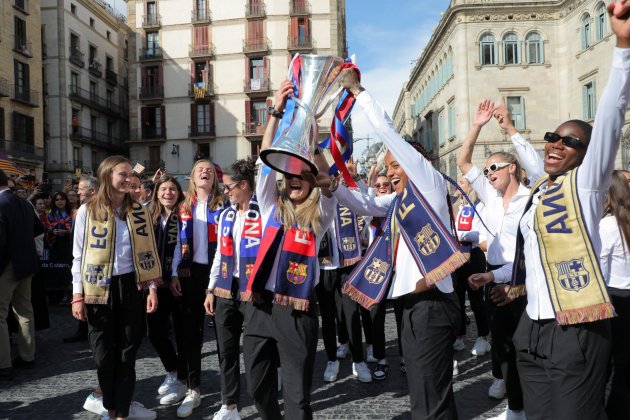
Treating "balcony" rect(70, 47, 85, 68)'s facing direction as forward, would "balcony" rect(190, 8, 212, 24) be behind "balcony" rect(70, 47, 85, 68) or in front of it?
in front

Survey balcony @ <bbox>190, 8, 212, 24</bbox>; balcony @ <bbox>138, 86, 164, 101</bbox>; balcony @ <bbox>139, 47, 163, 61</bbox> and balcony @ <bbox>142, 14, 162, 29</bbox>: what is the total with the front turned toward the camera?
4

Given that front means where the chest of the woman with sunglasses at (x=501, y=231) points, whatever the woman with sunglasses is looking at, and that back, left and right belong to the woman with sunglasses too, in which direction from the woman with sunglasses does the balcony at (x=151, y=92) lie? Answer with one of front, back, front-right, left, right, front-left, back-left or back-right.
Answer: right

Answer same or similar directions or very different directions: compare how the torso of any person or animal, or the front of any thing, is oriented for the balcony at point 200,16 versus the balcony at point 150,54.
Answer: same or similar directions

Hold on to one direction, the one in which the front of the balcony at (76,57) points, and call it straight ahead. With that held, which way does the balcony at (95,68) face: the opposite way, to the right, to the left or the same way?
the same way

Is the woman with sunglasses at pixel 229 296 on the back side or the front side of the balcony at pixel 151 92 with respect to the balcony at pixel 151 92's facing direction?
on the front side

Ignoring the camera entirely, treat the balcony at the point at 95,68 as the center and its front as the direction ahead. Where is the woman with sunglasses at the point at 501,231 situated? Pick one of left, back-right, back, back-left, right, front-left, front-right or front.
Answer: front-right

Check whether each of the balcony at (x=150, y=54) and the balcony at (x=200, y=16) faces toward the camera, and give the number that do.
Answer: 2

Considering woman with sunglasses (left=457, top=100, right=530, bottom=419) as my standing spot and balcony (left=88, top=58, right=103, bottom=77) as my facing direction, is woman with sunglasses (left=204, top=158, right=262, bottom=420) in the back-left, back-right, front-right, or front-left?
front-left

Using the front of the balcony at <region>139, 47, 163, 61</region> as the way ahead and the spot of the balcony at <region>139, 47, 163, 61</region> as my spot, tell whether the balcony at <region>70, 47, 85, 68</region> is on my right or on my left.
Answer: on my right

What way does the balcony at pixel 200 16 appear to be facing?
toward the camera

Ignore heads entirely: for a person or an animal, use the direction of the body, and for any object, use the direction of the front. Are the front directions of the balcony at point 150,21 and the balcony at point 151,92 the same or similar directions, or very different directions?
same or similar directions

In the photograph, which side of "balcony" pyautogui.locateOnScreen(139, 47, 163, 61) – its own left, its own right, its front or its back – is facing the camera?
front

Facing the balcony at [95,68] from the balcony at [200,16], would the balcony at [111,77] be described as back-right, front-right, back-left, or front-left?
front-right

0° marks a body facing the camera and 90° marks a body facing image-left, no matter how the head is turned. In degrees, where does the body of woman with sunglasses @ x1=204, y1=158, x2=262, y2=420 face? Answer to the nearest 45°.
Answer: approximately 45°

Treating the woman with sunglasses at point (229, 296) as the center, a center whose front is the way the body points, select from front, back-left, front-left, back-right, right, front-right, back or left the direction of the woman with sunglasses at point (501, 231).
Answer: back-left

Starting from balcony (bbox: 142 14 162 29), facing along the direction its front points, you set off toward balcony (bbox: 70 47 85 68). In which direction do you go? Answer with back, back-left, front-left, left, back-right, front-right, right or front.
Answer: right
